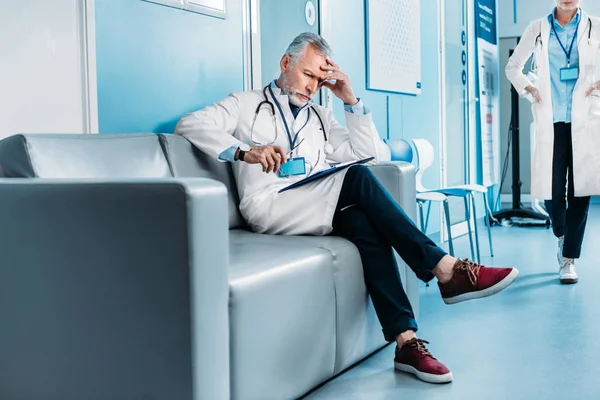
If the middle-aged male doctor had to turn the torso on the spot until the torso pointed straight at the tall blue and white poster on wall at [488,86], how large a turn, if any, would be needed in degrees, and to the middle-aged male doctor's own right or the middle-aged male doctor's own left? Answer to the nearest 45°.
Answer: approximately 135° to the middle-aged male doctor's own left

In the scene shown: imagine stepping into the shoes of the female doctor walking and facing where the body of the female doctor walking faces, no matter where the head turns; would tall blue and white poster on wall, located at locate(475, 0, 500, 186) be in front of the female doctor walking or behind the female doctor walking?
behind

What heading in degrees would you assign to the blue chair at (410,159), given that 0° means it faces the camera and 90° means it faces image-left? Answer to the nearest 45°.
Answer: approximately 315°

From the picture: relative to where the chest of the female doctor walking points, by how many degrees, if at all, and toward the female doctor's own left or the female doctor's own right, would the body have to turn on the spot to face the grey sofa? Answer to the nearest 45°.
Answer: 0° — they already face it

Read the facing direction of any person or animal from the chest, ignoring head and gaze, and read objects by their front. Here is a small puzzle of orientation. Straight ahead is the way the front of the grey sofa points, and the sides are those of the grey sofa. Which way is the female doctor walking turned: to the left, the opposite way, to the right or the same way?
to the right

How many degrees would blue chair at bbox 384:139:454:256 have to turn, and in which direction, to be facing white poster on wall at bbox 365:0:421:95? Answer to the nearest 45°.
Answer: approximately 135° to its left

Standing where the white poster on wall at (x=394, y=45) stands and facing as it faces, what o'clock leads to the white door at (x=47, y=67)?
The white door is roughly at 2 o'clock from the white poster on wall.
